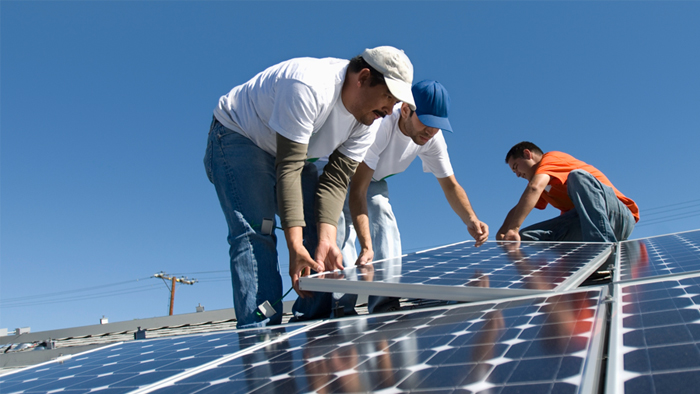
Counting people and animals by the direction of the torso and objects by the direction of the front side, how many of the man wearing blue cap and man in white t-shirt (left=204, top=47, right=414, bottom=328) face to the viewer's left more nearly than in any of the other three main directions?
0

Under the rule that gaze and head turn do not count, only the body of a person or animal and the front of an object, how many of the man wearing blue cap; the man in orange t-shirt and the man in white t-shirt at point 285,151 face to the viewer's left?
1

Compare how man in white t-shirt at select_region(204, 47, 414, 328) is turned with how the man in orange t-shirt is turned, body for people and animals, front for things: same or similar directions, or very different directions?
very different directions

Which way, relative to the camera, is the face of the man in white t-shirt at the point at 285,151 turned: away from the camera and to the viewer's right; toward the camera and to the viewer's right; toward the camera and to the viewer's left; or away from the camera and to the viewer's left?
toward the camera and to the viewer's right

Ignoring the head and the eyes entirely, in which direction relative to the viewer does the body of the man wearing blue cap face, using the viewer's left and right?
facing the viewer and to the right of the viewer

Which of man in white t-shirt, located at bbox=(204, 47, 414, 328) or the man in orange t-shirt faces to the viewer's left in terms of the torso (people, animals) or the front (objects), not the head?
the man in orange t-shirt

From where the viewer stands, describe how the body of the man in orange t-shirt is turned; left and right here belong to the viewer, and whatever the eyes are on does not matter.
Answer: facing to the left of the viewer

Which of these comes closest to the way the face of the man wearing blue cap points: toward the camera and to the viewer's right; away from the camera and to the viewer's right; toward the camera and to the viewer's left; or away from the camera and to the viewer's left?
toward the camera and to the viewer's right

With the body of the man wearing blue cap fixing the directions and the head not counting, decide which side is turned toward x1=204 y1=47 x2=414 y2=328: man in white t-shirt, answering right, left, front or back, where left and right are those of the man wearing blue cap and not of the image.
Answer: right

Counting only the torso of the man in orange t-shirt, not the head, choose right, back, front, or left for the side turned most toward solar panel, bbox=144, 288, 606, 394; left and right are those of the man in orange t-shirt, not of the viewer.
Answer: left
